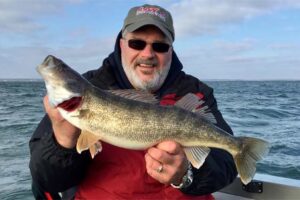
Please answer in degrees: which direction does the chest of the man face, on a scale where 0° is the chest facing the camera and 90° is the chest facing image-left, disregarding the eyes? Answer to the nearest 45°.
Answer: approximately 0°
